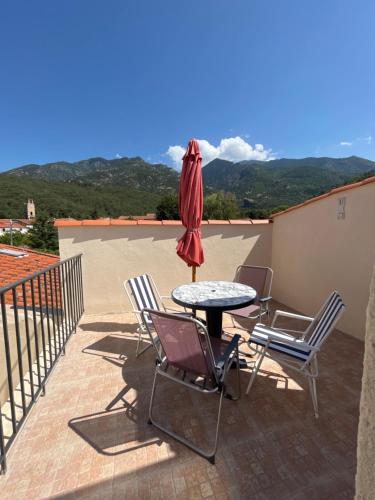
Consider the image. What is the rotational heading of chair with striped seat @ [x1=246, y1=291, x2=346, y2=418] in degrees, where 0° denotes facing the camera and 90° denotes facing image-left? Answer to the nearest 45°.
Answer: approximately 90°

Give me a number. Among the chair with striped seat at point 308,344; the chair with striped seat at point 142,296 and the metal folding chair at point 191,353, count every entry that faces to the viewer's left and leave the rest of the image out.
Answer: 1

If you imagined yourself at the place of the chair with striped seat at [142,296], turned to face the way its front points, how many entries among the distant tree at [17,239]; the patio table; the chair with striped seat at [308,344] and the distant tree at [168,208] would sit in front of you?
2

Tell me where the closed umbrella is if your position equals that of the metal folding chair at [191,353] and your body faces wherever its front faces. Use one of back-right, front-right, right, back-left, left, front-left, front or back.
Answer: front-left

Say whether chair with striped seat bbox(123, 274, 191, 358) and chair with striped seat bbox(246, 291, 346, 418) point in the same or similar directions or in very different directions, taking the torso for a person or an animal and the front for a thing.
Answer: very different directions

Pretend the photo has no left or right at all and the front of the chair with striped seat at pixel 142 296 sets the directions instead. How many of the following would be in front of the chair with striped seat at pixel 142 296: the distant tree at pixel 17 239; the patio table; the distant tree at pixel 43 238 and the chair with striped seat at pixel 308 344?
2

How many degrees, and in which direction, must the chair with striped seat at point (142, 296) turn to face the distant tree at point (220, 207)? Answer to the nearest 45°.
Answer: approximately 135° to its left

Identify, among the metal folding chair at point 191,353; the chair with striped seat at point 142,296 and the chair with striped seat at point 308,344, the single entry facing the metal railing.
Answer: the chair with striped seat at point 308,344

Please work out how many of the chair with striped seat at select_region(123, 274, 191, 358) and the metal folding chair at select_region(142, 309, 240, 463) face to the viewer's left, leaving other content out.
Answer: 0

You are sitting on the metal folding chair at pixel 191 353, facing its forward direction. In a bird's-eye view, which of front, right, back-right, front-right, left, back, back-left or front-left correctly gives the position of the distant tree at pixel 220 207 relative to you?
front-left
